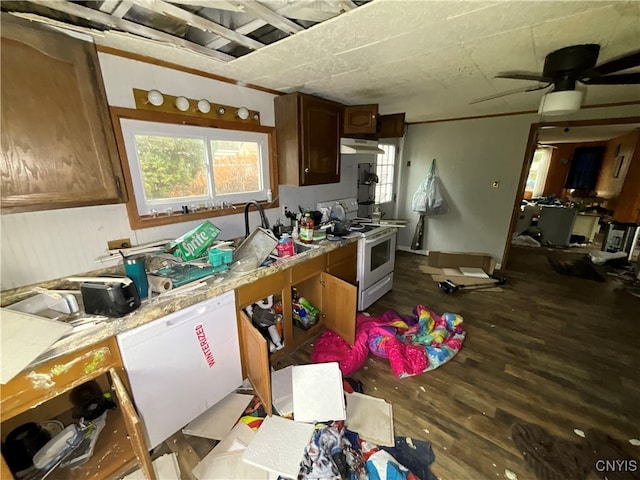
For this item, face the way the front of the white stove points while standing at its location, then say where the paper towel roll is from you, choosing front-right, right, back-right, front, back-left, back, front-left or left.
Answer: right

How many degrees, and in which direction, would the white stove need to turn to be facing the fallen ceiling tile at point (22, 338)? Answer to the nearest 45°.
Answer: approximately 90° to its right

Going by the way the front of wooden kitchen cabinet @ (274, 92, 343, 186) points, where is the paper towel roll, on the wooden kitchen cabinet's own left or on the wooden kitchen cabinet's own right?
on the wooden kitchen cabinet's own right

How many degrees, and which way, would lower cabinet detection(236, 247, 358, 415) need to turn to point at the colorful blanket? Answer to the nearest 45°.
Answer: approximately 45° to its left

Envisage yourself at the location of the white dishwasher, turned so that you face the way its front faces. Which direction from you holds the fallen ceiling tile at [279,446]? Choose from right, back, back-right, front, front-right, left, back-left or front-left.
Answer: front

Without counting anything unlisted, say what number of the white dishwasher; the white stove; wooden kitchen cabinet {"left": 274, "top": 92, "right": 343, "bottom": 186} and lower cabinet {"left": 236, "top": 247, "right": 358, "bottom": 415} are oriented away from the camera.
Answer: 0

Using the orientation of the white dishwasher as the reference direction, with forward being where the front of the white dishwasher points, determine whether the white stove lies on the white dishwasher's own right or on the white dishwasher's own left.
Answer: on the white dishwasher's own left

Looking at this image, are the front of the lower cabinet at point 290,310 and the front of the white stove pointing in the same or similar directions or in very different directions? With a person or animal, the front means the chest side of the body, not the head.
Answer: same or similar directions

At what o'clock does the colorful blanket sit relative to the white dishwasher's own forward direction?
The colorful blanket is roughly at 11 o'clock from the white dishwasher.

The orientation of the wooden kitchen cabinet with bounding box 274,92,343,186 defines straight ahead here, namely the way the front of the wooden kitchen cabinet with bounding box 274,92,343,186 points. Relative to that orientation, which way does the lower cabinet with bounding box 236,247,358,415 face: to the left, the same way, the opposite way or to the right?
the same way

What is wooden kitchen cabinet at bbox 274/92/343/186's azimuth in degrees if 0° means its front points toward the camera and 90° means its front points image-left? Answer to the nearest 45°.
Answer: approximately 315°

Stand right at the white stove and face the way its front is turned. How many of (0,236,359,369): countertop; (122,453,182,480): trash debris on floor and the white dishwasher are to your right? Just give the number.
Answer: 3

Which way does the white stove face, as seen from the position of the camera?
facing the viewer and to the right of the viewer
